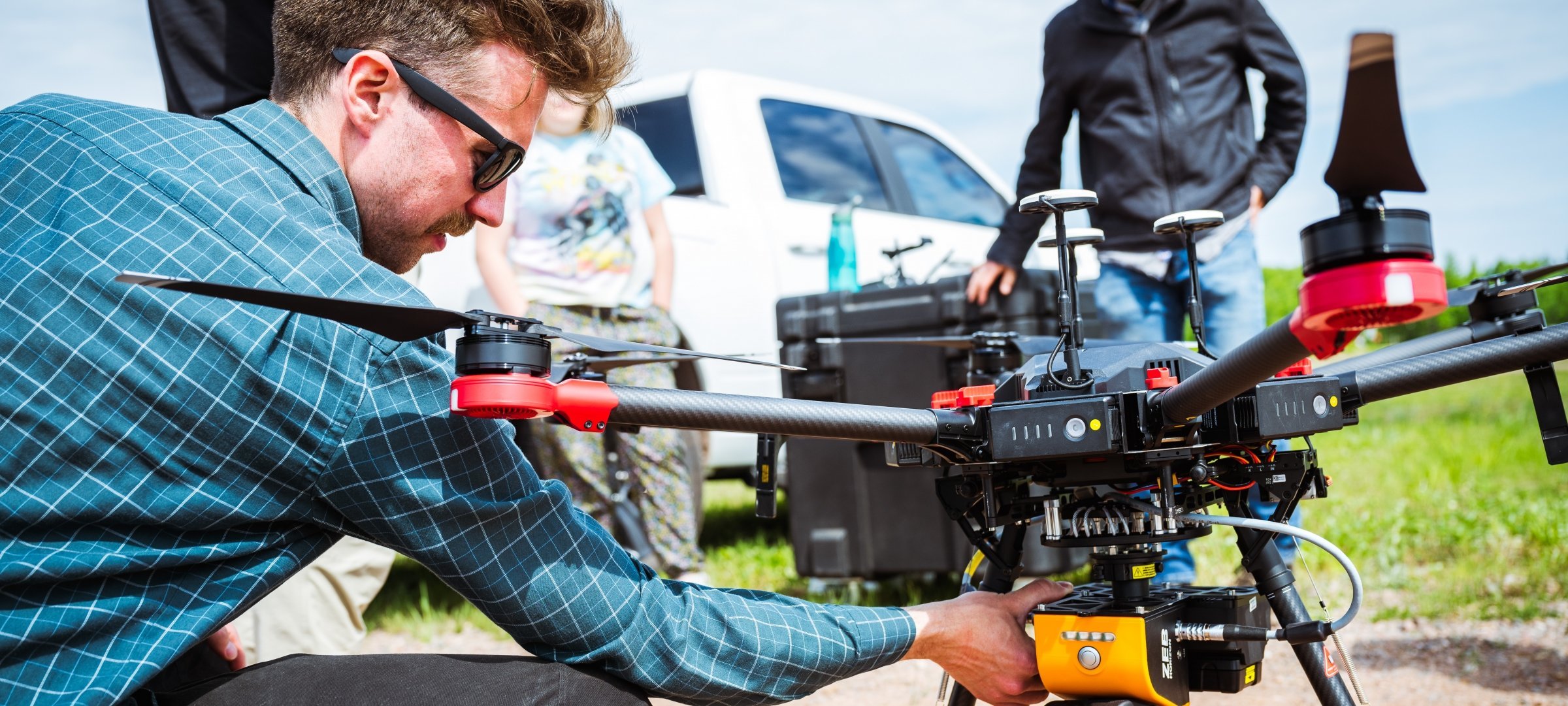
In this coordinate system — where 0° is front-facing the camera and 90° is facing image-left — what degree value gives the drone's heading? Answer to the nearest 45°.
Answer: approximately 45°

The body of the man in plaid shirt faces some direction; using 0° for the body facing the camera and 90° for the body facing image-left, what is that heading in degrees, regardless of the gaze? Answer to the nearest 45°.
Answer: approximately 270°

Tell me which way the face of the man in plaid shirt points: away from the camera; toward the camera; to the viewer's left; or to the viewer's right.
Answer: to the viewer's right

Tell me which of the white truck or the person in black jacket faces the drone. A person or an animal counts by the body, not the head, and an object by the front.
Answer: the person in black jacket

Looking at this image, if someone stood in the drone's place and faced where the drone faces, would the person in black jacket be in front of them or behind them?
behind

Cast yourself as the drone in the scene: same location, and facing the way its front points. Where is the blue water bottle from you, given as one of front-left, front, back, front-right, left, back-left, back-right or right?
back-right

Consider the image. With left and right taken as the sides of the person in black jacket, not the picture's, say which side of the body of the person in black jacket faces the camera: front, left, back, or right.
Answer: front

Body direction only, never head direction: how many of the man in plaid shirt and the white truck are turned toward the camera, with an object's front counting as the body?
0

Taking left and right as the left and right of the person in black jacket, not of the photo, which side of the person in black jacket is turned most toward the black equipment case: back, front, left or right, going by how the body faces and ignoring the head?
right

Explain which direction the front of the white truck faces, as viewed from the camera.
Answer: facing away from the viewer and to the right of the viewer

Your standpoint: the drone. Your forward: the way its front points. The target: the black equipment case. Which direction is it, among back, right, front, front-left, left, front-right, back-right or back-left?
back-right
